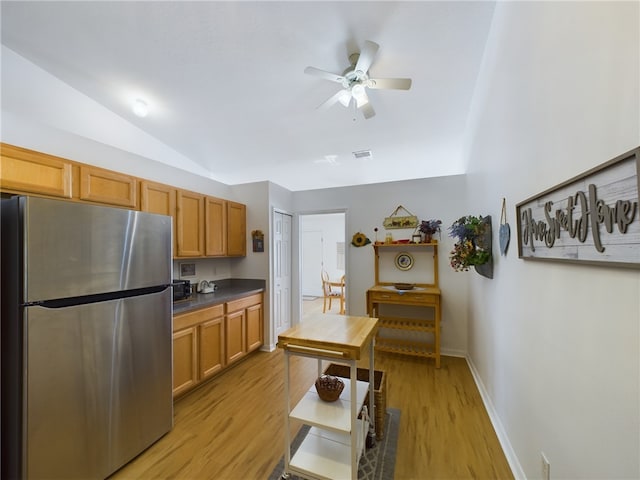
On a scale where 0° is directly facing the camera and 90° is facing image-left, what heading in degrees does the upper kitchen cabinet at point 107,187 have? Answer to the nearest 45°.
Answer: approximately 315°

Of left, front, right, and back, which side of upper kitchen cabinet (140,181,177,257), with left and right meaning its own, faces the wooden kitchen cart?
front

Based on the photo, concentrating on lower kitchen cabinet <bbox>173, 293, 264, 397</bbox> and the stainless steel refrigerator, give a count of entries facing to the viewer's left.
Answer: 0

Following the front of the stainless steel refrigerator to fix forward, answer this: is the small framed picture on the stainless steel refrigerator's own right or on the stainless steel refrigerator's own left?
on the stainless steel refrigerator's own left

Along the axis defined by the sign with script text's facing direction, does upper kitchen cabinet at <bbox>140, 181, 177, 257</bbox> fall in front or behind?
in front
